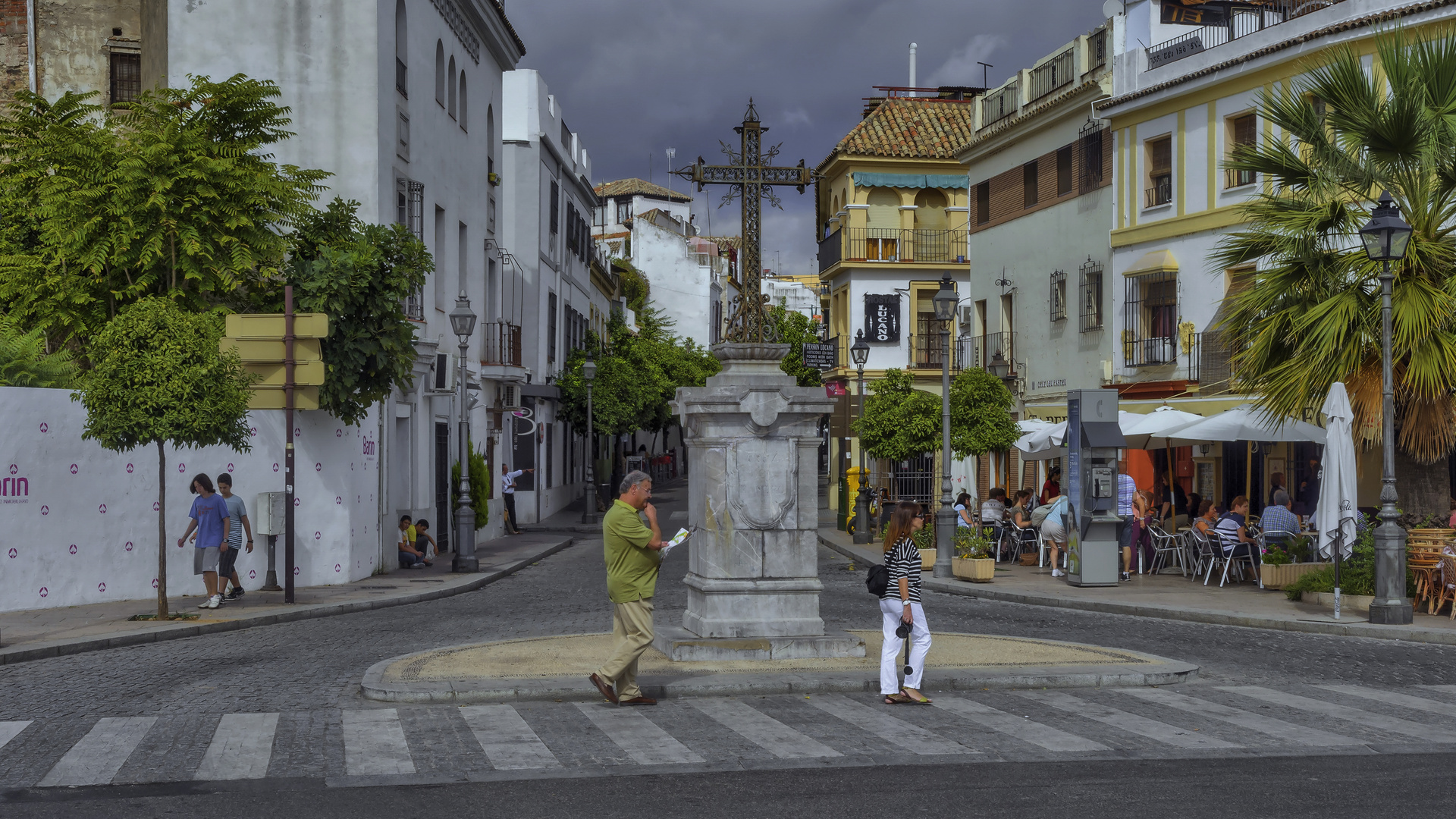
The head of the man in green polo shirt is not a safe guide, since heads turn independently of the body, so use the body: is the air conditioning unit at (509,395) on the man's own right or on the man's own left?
on the man's own left

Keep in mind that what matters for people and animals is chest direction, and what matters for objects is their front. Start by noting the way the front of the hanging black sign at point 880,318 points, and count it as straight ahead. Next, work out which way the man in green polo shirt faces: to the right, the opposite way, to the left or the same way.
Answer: to the left

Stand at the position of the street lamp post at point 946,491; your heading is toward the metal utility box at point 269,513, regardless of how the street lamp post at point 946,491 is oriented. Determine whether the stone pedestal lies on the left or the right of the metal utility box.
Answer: left

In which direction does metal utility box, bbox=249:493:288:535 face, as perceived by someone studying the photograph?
facing the viewer

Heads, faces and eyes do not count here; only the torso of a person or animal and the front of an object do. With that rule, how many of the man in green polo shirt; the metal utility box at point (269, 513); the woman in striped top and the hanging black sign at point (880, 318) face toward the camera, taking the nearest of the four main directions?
2

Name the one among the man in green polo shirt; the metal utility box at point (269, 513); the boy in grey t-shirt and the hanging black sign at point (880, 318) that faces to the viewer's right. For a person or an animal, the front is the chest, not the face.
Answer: the man in green polo shirt

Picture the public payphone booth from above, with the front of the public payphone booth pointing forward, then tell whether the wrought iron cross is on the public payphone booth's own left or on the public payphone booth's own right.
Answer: on the public payphone booth's own right

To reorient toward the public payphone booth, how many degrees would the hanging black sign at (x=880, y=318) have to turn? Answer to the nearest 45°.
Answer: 0° — it already faces it

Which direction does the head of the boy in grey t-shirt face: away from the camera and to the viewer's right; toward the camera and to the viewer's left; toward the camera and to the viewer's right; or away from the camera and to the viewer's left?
toward the camera and to the viewer's left

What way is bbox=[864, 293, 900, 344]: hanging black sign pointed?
toward the camera
